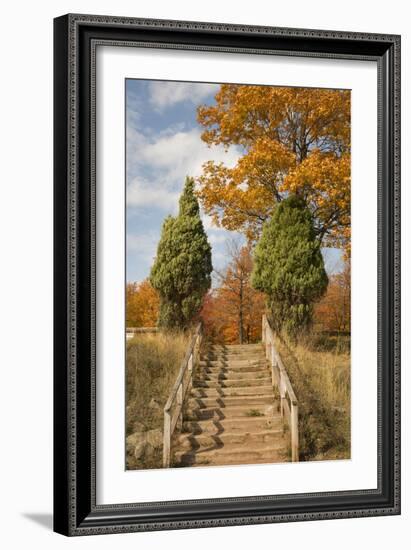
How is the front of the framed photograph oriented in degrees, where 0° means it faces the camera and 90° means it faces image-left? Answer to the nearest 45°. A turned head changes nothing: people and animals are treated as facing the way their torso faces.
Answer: approximately 315°
